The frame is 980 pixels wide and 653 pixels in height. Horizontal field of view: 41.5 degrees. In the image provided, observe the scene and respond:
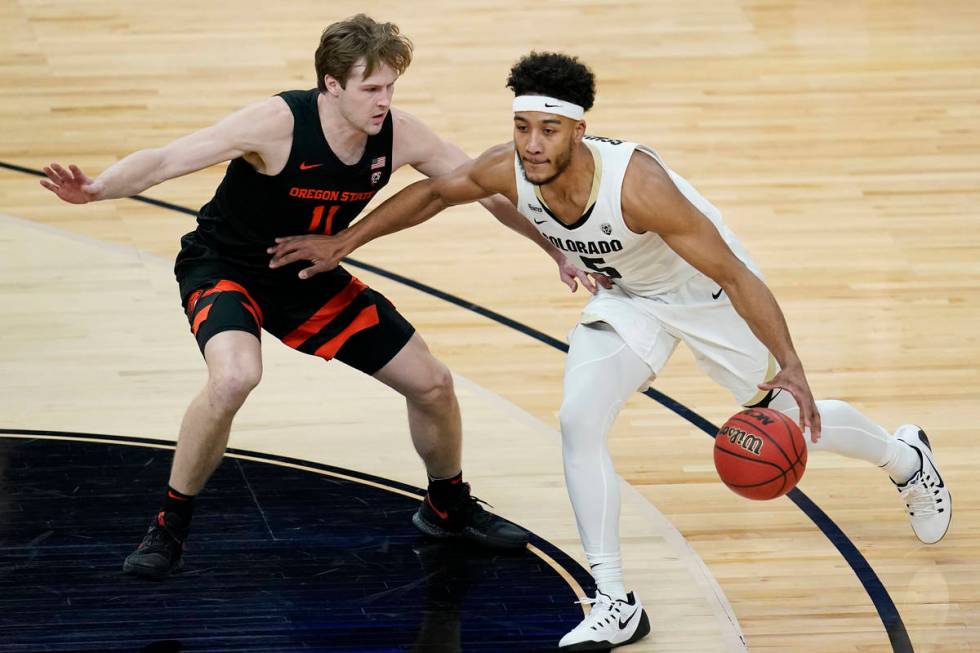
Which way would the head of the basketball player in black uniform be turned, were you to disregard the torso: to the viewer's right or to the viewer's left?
to the viewer's right

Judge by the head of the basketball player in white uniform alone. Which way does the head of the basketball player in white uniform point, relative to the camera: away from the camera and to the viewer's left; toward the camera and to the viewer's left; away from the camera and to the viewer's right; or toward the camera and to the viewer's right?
toward the camera and to the viewer's left

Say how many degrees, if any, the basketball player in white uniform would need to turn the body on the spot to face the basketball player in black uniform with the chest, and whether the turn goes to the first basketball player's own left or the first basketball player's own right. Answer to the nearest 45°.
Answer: approximately 45° to the first basketball player's own right

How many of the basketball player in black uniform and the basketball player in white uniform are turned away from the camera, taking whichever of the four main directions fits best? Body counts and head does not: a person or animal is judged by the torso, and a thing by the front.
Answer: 0

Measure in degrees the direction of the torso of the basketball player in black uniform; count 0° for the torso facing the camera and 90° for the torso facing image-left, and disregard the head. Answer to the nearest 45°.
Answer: approximately 315°

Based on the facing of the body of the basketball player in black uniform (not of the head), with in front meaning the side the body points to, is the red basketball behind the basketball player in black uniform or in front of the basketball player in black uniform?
in front

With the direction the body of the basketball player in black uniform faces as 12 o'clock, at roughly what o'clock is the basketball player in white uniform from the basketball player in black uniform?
The basketball player in white uniform is roughly at 11 o'clock from the basketball player in black uniform.
